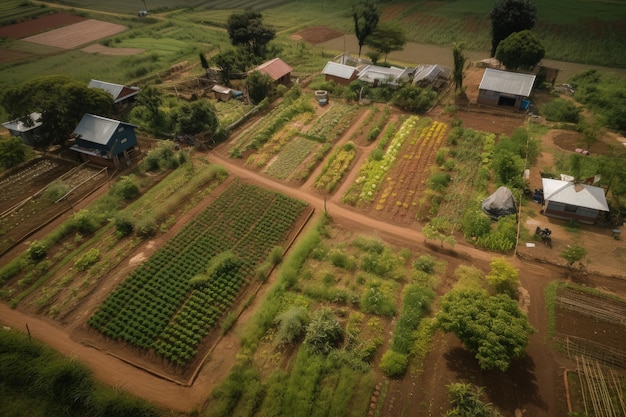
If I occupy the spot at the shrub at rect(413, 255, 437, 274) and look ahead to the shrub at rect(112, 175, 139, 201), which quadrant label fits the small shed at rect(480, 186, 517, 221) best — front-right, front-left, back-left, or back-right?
back-right

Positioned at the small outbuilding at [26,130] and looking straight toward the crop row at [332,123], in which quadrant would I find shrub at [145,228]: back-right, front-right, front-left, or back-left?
front-right

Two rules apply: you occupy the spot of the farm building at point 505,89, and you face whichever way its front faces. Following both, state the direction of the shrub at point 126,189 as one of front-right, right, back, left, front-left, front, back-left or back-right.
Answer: front-right

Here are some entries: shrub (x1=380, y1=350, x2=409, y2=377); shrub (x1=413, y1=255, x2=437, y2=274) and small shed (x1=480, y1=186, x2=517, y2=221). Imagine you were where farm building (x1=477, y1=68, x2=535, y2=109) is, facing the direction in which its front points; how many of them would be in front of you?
3

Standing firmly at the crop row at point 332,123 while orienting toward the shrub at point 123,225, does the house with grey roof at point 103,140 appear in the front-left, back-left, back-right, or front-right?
front-right

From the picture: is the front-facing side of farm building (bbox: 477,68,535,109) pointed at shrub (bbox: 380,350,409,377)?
yes

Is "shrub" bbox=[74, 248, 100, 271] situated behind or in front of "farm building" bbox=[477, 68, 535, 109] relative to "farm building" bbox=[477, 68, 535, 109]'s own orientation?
in front

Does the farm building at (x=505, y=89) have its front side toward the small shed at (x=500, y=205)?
yes

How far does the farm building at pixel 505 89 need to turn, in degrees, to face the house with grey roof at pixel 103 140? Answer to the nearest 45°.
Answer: approximately 45° to its right

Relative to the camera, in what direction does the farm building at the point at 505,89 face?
facing the viewer

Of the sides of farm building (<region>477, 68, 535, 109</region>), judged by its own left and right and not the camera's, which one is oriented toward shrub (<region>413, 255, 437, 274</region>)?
front

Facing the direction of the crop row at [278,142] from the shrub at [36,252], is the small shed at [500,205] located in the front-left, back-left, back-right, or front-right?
front-right

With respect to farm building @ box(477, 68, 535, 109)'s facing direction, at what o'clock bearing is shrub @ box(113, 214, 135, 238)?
The shrub is roughly at 1 o'clock from the farm building.

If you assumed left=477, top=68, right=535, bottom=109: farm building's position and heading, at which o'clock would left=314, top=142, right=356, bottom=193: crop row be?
The crop row is roughly at 1 o'clock from the farm building.

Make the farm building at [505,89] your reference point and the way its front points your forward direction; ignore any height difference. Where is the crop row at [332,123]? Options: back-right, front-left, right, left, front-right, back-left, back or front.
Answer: front-right

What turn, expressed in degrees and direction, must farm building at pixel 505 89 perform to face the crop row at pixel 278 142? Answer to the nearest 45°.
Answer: approximately 45° to its right
